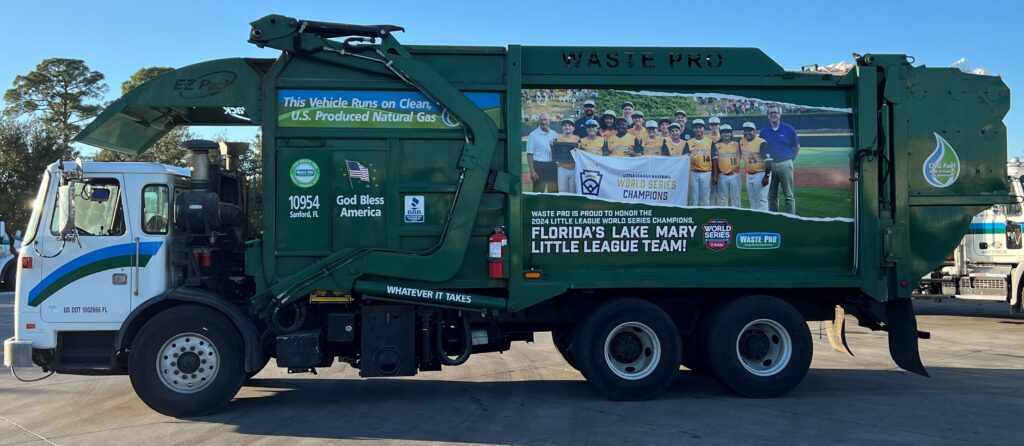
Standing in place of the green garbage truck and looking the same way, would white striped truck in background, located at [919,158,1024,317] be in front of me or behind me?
behind

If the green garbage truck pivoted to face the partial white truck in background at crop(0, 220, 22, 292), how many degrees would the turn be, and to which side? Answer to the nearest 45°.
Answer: approximately 45° to its right

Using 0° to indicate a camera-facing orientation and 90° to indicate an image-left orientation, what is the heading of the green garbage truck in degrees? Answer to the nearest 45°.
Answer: approximately 90°
